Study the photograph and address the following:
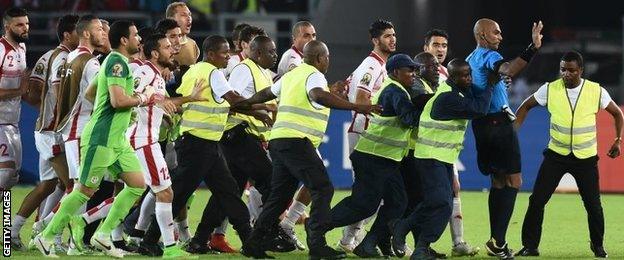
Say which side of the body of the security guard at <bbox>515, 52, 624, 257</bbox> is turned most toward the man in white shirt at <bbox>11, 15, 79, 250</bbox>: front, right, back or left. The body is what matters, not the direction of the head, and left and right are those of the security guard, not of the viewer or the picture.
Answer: right

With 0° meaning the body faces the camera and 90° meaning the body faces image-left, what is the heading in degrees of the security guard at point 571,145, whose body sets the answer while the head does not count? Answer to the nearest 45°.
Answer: approximately 0°

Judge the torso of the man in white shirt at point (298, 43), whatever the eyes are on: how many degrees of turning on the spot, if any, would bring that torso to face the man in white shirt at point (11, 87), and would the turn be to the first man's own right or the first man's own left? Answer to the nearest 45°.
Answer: approximately 135° to the first man's own right

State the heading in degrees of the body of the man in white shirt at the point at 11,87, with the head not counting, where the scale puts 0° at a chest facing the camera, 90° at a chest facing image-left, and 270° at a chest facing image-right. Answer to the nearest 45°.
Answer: approximately 315°

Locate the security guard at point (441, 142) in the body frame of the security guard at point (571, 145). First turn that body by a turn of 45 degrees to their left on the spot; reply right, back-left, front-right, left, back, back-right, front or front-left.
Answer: right

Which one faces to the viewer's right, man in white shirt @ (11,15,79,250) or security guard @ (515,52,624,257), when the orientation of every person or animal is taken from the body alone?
the man in white shirt

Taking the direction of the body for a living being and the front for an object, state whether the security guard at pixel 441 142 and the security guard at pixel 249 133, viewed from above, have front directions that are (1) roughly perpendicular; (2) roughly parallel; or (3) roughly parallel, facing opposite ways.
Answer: roughly parallel

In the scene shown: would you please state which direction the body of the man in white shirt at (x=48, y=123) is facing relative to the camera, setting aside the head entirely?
to the viewer's right
